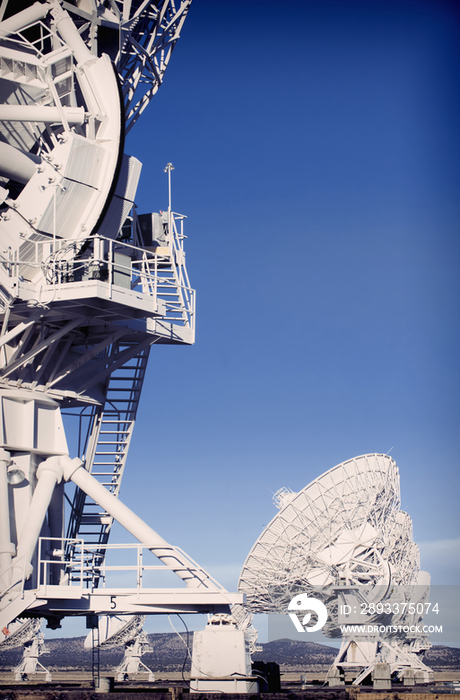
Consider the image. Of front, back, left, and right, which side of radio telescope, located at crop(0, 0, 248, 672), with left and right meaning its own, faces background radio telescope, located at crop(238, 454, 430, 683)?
right

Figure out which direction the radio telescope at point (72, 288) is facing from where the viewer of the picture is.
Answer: facing away from the viewer and to the left of the viewer
